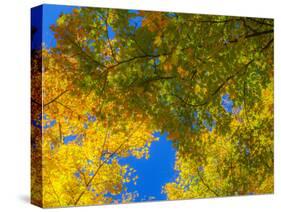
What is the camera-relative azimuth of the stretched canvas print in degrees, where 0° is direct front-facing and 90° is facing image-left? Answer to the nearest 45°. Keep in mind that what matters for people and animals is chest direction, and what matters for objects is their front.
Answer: approximately 315°
